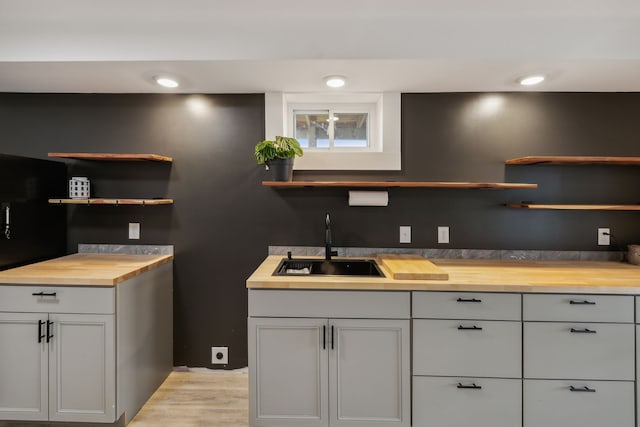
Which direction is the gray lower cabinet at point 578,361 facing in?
toward the camera

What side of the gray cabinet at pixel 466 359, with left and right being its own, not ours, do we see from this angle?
front

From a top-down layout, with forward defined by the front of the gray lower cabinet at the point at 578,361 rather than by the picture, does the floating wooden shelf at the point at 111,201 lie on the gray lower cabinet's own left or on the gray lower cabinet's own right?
on the gray lower cabinet's own right

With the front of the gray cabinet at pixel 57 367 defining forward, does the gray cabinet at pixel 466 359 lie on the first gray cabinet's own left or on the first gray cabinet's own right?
on the first gray cabinet's own left

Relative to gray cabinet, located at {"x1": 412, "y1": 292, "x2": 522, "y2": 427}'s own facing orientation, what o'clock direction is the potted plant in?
The potted plant is roughly at 3 o'clock from the gray cabinet.

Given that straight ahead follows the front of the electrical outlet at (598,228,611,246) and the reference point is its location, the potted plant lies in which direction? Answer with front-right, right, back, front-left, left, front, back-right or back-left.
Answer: front-right

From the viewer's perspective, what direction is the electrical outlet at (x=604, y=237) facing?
toward the camera

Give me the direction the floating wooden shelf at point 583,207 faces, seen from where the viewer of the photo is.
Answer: facing the viewer
